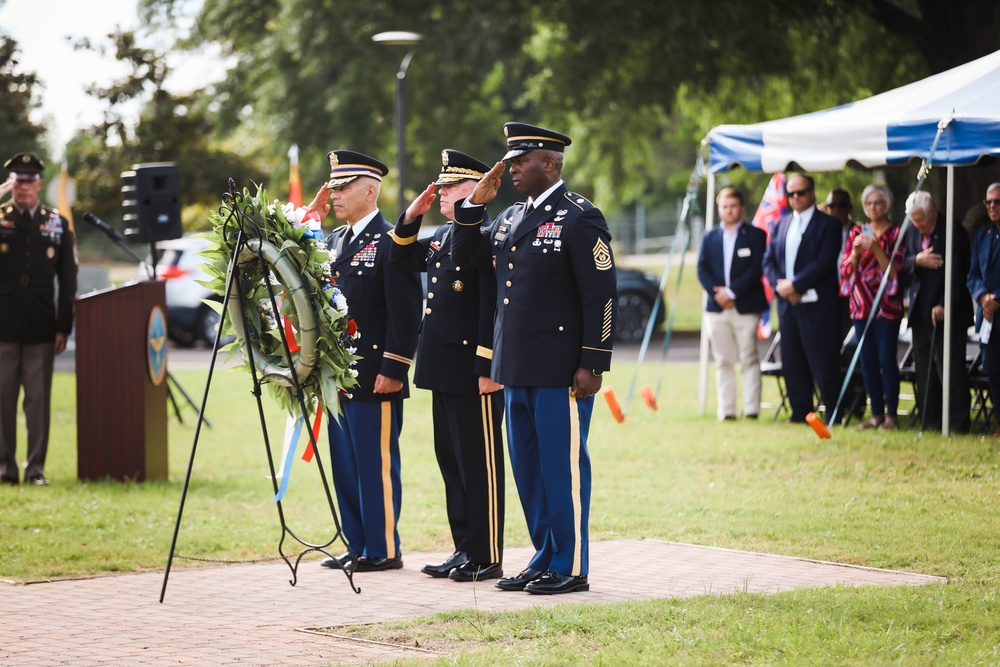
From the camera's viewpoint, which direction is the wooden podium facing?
to the viewer's right

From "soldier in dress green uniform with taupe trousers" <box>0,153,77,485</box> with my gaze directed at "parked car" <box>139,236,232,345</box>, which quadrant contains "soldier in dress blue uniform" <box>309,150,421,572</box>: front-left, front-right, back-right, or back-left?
back-right

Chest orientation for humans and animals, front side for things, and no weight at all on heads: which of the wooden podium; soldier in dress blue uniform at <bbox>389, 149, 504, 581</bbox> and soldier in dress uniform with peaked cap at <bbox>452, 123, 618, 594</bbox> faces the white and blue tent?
the wooden podium

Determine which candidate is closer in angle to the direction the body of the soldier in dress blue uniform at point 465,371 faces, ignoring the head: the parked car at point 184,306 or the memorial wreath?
the memorial wreath

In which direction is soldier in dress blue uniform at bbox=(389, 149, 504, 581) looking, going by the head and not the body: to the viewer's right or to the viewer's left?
to the viewer's left

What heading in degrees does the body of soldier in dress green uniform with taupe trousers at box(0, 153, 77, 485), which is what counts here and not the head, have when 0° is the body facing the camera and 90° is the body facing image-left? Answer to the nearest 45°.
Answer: approximately 0°

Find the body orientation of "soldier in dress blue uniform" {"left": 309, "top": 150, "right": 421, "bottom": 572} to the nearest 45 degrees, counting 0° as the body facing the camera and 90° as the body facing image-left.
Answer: approximately 45°

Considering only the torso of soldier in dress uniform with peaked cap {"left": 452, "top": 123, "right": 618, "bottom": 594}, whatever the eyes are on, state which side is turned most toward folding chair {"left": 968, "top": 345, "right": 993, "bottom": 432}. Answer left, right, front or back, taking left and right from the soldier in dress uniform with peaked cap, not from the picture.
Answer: back

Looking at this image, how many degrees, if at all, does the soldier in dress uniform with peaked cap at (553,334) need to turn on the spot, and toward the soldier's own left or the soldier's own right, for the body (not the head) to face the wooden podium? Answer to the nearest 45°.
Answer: approximately 90° to the soldier's own right

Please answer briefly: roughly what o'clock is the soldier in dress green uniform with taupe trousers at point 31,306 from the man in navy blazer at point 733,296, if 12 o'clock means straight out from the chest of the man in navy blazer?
The soldier in dress green uniform with taupe trousers is roughly at 2 o'clock from the man in navy blazer.

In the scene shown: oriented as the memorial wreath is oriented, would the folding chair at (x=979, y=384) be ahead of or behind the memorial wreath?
ahead
